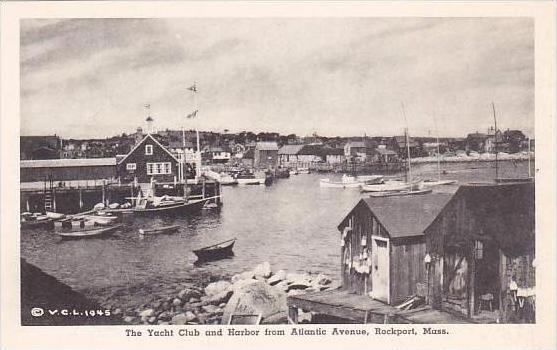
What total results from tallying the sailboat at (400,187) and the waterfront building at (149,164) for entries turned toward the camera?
1

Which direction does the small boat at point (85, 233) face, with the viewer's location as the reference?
facing to the right of the viewer

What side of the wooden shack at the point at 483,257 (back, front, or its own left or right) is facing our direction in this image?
front

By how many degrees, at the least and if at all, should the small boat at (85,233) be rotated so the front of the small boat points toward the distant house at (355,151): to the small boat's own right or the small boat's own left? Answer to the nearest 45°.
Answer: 0° — it already faces it

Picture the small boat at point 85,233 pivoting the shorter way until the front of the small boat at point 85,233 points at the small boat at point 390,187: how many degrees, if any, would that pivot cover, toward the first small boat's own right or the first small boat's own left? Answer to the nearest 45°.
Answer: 0° — it already faces it

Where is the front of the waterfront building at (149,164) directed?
toward the camera

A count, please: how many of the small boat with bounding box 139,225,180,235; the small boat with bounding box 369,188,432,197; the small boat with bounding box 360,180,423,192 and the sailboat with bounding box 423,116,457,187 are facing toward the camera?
0

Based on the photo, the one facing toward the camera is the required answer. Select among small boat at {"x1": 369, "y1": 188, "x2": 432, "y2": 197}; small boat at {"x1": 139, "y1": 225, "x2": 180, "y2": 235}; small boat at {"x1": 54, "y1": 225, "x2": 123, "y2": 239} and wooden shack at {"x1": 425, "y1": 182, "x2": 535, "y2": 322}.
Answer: the wooden shack

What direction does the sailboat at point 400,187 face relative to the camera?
to the viewer's right

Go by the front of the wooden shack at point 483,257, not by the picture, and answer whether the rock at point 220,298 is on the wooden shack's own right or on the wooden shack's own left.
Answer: on the wooden shack's own right

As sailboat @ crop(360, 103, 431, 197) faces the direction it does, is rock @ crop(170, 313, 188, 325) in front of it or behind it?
behind
